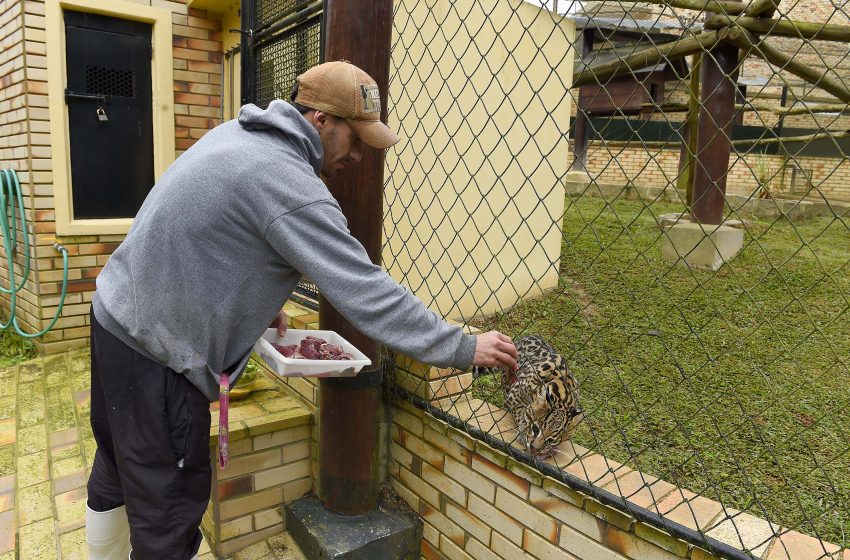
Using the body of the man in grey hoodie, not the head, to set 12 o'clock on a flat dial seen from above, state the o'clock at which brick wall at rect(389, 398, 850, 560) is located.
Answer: The brick wall is roughly at 12 o'clock from the man in grey hoodie.

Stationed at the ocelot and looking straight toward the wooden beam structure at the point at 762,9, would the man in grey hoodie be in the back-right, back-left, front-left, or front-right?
back-left

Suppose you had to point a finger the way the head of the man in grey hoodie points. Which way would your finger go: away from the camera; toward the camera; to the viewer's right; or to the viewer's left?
to the viewer's right

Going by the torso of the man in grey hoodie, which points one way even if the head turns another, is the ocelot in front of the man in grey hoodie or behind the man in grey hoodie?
in front

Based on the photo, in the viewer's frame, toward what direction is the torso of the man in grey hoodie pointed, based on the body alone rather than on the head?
to the viewer's right
